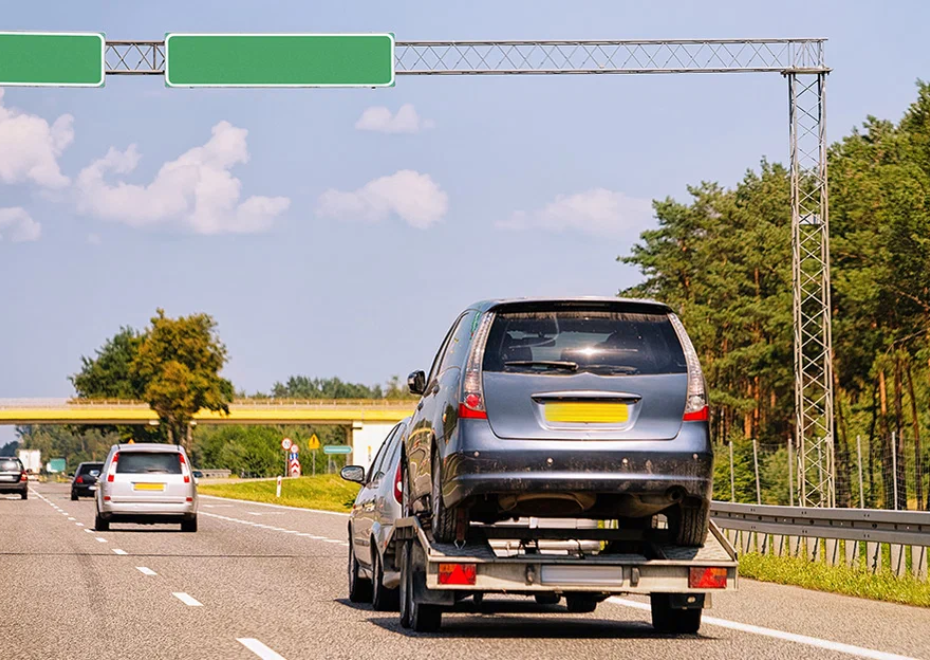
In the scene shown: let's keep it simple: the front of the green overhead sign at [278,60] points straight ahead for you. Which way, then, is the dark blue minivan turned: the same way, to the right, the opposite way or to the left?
the opposite way

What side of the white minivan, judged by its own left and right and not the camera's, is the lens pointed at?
back

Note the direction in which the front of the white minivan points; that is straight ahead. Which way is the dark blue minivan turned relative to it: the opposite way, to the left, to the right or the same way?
the same way

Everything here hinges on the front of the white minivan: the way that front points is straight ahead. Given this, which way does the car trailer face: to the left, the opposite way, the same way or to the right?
the same way

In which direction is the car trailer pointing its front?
away from the camera

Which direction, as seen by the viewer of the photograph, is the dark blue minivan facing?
facing away from the viewer

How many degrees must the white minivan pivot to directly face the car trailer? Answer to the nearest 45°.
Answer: approximately 180°

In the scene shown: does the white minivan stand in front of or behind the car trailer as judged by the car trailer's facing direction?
in front

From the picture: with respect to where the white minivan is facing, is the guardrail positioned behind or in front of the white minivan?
behind

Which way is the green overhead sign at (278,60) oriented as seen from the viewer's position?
toward the camera

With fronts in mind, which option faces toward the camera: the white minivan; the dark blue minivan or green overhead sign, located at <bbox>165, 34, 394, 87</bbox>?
the green overhead sign

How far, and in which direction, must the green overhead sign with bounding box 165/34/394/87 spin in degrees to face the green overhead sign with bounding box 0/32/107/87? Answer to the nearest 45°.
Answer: approximately 90° to its right

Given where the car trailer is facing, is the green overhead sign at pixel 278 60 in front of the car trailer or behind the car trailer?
in front

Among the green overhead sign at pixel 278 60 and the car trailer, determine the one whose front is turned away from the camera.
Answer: the car trailer

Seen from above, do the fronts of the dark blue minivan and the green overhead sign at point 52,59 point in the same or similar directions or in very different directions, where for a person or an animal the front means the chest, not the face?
very different directions

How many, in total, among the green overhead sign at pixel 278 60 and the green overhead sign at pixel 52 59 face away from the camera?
0

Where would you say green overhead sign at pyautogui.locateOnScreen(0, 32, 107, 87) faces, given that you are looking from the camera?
facing the viewer
